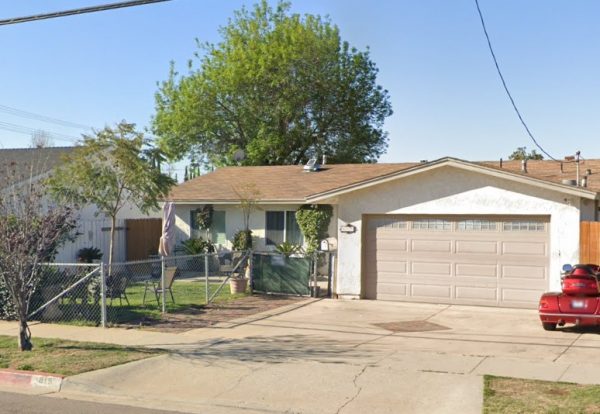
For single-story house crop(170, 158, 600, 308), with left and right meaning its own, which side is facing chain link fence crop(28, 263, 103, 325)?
right

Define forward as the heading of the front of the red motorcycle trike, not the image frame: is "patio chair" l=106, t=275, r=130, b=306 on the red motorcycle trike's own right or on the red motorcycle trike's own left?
on the red motorcycle trike's own left

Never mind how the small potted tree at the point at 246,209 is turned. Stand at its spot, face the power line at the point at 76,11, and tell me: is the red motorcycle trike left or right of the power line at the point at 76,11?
left

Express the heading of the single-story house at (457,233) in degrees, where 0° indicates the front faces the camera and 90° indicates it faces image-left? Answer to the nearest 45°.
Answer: approximately 0°

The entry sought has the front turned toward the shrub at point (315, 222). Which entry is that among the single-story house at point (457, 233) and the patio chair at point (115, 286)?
the patio chair

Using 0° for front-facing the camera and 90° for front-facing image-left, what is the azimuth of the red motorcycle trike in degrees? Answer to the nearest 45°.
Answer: approximately 180°

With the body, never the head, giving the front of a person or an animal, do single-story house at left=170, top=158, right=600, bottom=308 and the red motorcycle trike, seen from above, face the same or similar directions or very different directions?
very different directions

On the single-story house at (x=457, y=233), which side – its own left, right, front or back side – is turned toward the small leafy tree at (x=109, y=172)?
right

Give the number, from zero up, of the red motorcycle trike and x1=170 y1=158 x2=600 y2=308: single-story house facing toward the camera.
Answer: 1
